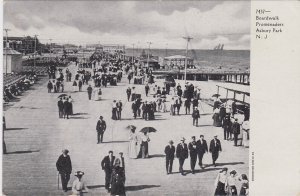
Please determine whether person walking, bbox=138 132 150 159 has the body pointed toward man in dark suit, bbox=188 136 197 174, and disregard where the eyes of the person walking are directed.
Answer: no

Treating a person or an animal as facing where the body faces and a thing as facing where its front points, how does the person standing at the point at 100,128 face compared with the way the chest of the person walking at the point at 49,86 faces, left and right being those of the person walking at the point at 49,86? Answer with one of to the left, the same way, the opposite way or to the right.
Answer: the same way

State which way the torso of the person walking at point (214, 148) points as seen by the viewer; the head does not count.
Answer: toward the camera

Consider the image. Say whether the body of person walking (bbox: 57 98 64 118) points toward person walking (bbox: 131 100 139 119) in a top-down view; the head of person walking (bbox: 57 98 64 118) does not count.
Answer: no

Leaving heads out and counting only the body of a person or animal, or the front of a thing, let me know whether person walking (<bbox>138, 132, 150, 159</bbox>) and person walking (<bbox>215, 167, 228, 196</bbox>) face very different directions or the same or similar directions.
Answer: same or similar directions
